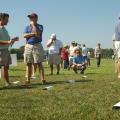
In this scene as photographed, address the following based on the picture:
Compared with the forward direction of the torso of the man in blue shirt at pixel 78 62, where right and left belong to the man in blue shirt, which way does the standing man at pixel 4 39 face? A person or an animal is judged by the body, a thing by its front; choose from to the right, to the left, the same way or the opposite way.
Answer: to the left

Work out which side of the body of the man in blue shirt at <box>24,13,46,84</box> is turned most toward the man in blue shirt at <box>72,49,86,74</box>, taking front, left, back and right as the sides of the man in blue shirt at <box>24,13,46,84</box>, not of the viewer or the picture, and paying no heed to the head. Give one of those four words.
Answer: back

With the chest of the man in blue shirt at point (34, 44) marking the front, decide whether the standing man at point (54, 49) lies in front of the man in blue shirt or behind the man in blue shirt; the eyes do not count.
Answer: behind

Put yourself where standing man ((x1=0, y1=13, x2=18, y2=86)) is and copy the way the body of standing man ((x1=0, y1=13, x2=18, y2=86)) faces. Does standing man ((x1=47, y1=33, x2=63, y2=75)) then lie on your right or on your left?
on your left

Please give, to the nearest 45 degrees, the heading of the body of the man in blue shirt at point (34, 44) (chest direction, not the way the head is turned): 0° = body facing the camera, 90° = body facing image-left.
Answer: approximately 0°

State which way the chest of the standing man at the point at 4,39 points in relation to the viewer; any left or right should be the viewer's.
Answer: facing to the right of the viewer

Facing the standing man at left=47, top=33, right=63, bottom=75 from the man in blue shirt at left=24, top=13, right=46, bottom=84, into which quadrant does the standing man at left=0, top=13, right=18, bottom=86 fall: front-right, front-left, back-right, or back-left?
back-left

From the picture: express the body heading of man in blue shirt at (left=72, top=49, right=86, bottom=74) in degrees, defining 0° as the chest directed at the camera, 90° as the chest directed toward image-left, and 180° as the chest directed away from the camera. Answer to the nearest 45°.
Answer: approximately 0°

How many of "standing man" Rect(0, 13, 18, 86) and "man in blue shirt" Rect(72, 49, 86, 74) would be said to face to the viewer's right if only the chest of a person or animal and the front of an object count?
1
